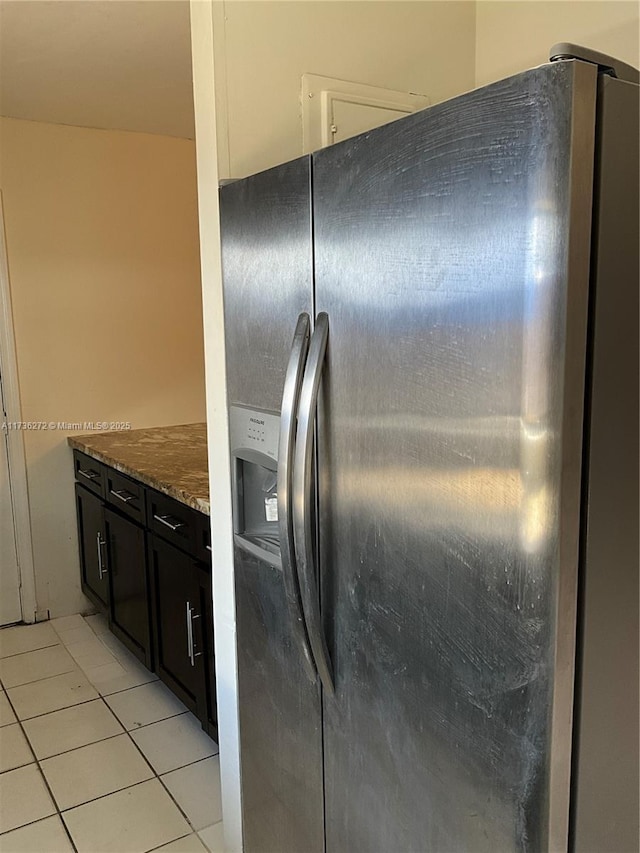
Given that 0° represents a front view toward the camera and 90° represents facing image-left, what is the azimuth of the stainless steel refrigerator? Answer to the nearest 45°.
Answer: approximately 45°

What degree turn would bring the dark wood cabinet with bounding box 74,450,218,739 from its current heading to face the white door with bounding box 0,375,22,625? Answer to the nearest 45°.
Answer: approximately 90° to its right

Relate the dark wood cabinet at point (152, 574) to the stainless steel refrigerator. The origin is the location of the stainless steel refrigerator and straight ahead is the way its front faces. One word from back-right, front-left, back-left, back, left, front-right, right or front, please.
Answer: right
